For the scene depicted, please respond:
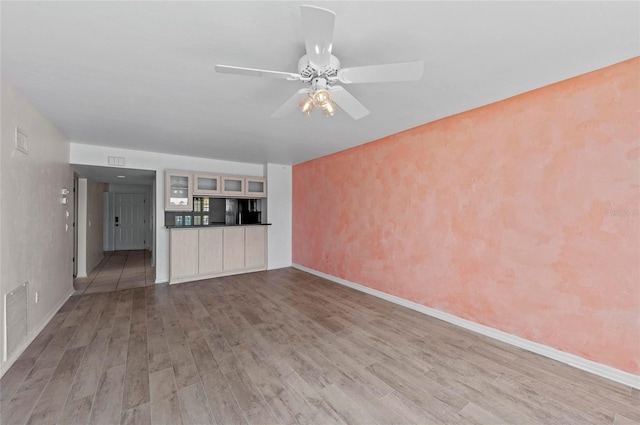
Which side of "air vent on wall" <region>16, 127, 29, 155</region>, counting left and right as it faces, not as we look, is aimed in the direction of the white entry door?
left

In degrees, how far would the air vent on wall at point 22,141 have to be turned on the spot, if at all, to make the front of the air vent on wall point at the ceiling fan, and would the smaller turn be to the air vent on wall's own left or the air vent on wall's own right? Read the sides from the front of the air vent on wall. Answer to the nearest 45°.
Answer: approximately 45° to the air vent on wall's own right

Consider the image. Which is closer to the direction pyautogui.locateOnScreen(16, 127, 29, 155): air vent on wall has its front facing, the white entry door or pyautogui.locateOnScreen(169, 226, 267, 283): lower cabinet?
the lower cabinet

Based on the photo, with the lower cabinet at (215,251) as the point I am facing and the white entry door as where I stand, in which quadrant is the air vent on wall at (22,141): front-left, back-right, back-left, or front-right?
front-right

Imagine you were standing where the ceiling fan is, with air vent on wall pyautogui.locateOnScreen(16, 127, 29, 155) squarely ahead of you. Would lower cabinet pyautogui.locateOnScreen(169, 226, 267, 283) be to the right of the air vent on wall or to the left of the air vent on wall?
right

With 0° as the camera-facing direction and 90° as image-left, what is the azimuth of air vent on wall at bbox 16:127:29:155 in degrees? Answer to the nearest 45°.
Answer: approximately 270°

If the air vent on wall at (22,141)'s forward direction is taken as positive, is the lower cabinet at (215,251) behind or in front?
in front
